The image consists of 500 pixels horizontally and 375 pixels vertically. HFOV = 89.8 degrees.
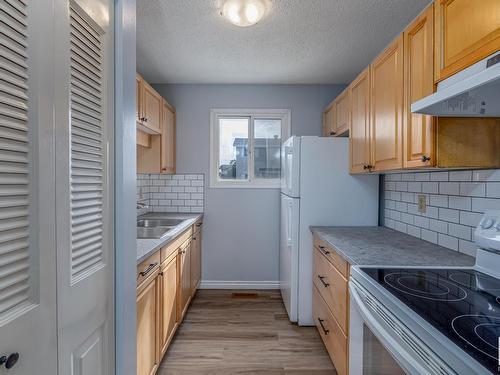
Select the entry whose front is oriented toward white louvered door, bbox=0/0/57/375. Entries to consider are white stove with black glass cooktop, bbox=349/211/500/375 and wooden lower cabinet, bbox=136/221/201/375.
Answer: the white stove with black glass cooktop

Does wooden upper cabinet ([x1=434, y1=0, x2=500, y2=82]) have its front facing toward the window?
no

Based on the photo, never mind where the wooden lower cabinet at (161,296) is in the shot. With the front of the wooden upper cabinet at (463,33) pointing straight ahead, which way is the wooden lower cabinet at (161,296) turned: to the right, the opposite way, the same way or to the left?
the opposite way

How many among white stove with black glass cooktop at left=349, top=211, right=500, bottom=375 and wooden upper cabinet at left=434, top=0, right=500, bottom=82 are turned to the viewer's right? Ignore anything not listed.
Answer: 0

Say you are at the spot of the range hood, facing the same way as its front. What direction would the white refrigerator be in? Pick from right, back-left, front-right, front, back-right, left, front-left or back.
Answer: right

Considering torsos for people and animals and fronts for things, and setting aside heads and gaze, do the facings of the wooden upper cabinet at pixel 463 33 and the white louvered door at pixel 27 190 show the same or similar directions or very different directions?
very different directions

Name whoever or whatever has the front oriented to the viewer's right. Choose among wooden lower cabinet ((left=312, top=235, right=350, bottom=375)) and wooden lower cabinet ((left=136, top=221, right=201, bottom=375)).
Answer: wooden lower cabinet ((left=136, top=221, right=201, bottom=375))

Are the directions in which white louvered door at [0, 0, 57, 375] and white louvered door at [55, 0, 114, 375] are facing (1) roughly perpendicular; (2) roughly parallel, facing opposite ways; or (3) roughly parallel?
roughly parallel

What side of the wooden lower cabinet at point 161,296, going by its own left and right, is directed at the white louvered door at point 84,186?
right

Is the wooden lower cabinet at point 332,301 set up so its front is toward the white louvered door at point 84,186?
no

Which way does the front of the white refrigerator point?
to the viewer's left
